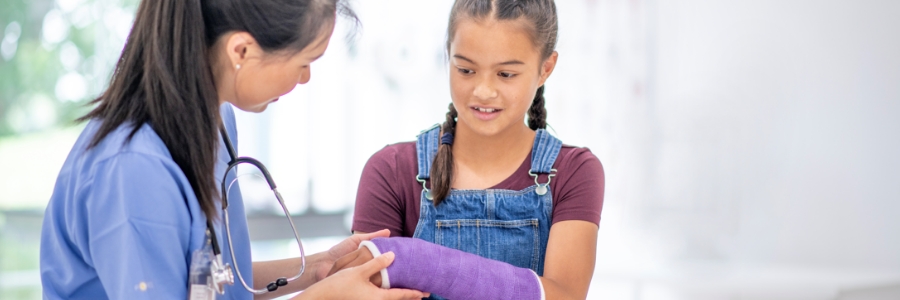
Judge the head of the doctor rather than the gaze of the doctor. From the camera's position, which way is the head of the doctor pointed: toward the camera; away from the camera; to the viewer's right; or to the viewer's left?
to the viewer's right

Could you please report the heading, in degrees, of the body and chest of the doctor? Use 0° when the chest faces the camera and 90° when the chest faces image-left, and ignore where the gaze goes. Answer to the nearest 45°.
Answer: approximately 270°

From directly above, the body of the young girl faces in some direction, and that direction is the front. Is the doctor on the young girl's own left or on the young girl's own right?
on the young girl's own right

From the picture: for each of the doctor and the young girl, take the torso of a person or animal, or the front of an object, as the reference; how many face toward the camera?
1

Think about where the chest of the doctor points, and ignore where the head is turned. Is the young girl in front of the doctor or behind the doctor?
in front

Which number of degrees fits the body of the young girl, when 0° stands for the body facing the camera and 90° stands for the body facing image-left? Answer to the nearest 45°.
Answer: approximately 0°

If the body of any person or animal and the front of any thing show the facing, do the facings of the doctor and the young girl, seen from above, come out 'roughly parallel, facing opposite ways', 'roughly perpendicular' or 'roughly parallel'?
roughly perpendicular
